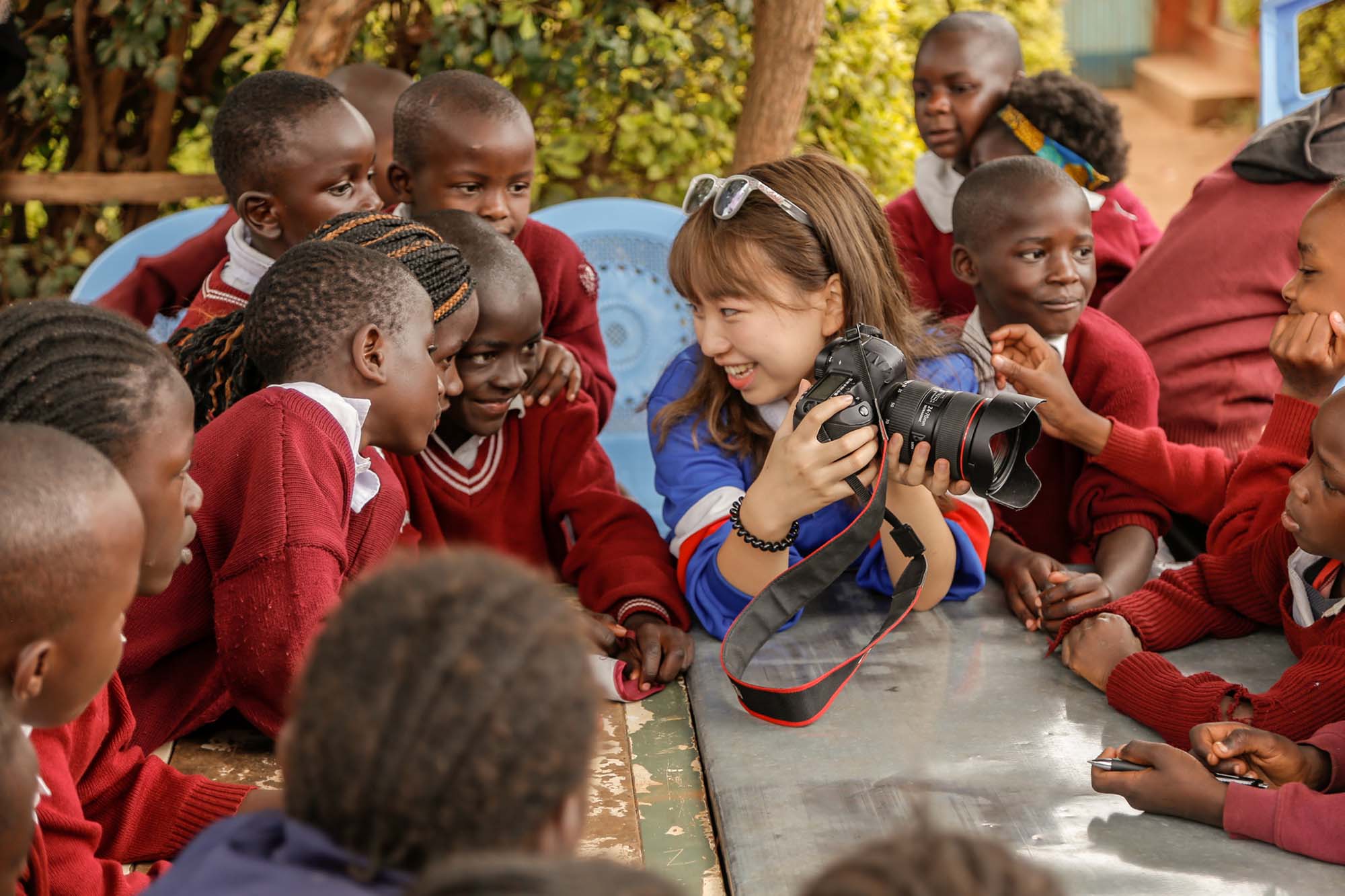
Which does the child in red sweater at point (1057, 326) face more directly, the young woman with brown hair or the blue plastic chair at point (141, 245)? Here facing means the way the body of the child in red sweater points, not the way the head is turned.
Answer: the young woman with brown hair

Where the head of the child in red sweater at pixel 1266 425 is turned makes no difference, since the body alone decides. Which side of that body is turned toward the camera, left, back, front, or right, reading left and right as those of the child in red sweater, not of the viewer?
left

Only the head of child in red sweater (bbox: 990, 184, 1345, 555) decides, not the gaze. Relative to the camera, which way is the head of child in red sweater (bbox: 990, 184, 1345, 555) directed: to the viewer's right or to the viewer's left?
to the viewer's left

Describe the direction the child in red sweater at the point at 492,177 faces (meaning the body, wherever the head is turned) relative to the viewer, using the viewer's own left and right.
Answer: facing the viewer and to the right of the viewer

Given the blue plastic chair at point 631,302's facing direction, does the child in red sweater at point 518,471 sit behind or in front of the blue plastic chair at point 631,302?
in front

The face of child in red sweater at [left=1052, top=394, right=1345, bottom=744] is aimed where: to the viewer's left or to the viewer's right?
to the viewer's left

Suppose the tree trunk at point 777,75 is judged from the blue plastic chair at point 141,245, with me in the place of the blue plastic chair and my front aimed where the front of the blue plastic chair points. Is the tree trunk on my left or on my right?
on my left

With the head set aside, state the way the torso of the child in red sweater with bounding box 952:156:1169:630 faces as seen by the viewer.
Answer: toward the camera

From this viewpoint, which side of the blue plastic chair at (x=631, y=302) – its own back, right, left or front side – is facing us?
front
